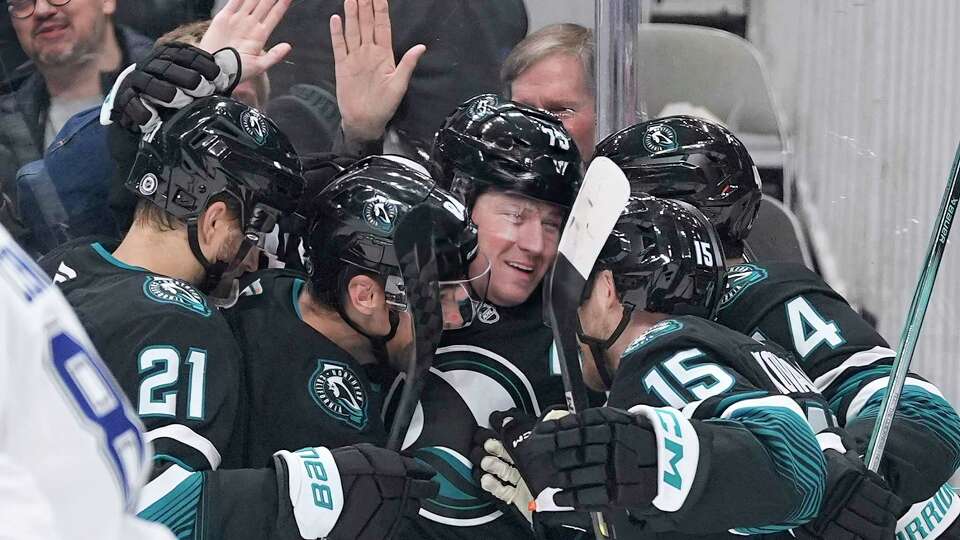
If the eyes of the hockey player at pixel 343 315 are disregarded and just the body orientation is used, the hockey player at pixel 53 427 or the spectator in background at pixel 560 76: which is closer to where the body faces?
the spectator in background

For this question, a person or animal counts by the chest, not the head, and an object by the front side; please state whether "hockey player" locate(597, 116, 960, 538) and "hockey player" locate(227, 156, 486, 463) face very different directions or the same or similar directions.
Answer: very different directions

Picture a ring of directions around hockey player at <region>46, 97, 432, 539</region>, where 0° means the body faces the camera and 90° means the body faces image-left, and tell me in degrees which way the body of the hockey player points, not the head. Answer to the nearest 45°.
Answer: approximately 270°

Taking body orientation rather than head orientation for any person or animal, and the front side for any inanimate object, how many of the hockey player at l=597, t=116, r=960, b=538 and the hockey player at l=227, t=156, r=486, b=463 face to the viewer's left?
1

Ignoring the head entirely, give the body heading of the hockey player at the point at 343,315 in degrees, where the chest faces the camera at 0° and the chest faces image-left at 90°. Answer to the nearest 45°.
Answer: approximately 270°

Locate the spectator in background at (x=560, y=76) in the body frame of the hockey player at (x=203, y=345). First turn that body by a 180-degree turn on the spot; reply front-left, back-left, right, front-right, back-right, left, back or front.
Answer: back-right

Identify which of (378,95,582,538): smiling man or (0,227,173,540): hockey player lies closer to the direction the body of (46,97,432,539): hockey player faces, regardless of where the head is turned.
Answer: the smiling man

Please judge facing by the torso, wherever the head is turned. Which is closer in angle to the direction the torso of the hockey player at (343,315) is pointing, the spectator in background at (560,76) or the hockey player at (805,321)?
the hockey player

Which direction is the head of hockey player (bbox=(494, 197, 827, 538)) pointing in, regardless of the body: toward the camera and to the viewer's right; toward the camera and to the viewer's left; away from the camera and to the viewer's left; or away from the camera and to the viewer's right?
away from the camera and to the viewer's left
